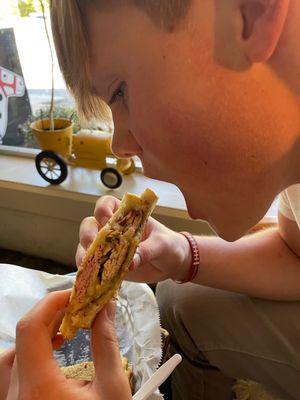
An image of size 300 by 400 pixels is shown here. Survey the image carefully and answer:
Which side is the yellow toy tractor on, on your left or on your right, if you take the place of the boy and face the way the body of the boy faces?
on your right

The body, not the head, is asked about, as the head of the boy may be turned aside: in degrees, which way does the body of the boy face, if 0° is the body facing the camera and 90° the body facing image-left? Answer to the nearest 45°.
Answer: approximately 90°

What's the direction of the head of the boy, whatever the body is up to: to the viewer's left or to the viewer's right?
to the viewer's left
